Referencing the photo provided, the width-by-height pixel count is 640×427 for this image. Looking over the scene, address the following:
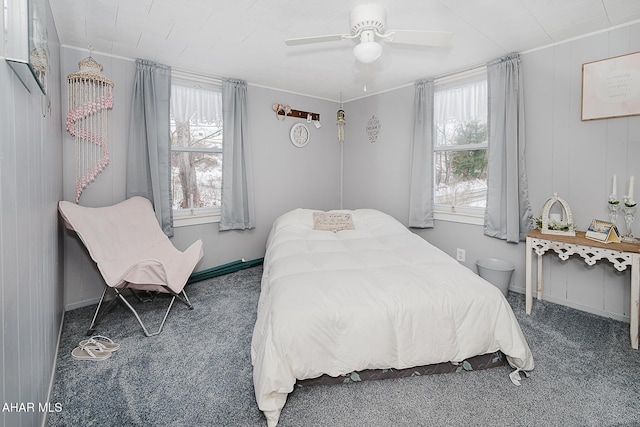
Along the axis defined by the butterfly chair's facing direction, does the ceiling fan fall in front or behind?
in front

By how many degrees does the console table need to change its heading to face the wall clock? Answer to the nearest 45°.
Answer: approximately 45° to its right

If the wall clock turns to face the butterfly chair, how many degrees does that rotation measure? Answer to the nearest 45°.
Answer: approximately 90° to its right

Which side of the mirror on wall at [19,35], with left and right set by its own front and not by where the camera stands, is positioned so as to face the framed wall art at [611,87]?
front

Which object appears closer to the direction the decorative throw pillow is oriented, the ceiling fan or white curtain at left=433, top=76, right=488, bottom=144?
the ceiling fan

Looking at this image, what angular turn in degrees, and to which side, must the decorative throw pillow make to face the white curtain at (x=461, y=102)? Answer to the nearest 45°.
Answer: approximately 90° to its left

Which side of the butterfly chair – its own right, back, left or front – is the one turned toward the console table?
front

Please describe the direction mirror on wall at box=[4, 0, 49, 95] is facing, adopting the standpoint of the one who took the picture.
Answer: facing to the right of the viewer

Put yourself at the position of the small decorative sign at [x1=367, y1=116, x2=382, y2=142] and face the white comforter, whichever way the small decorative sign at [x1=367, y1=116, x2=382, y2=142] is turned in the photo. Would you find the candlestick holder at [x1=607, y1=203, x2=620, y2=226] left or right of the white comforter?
left

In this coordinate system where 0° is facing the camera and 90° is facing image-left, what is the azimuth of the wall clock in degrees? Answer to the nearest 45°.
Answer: approximately 315°

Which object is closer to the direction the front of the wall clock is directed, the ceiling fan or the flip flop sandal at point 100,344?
the ceiling fan
